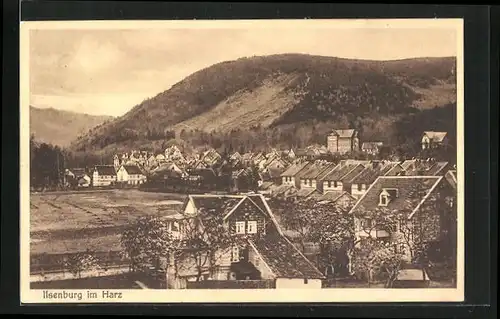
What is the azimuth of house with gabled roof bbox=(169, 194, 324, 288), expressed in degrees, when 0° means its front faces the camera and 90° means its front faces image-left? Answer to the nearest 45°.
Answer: approximately 0°
